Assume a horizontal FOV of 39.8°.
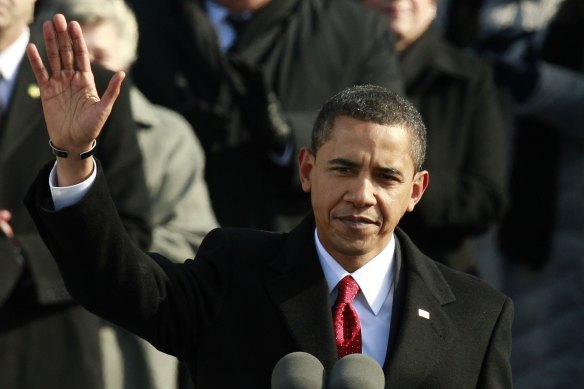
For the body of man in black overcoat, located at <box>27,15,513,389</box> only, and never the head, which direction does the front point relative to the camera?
toward the camera

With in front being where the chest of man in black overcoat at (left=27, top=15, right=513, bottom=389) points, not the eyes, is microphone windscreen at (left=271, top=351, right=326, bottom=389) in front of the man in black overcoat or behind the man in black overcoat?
in front

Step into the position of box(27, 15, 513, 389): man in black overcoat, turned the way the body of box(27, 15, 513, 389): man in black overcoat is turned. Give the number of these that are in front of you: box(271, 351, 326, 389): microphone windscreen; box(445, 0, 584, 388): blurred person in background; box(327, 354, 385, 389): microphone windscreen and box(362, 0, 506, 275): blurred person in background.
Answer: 2

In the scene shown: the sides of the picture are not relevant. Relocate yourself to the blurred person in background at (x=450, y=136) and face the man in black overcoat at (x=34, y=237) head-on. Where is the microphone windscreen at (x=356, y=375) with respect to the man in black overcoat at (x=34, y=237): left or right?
left

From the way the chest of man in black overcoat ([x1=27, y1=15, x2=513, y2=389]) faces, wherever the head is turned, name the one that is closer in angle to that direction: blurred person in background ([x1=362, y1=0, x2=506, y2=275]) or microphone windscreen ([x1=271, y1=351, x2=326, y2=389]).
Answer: the microphone windscreen

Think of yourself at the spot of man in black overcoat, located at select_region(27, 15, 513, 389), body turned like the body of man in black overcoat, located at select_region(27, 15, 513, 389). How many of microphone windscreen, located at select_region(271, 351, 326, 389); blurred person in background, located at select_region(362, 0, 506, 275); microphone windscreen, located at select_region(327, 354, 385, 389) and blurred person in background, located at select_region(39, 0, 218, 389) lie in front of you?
2

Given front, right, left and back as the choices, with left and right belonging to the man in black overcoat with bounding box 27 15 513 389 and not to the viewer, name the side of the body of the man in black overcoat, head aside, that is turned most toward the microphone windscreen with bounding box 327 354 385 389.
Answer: front

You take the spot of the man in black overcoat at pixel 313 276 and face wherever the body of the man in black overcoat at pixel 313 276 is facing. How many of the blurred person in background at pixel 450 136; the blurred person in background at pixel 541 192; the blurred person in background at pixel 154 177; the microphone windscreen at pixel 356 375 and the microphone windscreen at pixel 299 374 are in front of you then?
2

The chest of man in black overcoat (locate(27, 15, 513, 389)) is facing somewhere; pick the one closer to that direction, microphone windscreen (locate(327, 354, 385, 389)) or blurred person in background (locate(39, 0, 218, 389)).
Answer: the microphone windscreen

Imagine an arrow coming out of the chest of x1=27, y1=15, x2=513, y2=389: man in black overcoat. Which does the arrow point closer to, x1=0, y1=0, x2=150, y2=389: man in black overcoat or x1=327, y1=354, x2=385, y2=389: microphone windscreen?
the microphone windscreen
